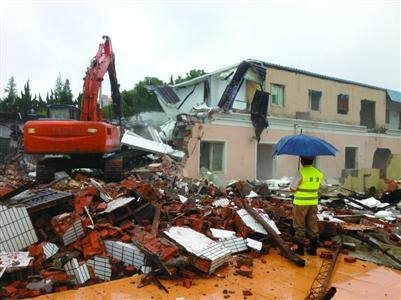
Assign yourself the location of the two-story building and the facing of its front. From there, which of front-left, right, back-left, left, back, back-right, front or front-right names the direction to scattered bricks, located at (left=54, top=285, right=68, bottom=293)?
front-right

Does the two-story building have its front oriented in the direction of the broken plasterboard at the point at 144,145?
no

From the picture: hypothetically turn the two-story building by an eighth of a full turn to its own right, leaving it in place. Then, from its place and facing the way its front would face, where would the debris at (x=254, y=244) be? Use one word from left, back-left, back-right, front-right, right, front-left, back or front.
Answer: front

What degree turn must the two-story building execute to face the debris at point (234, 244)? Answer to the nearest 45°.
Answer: approximately 45° to its right

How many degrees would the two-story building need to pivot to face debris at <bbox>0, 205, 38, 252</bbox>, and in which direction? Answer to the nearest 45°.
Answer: approximately 45° to its right

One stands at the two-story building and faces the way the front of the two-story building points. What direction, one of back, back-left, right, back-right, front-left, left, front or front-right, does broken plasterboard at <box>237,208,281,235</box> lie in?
front-right

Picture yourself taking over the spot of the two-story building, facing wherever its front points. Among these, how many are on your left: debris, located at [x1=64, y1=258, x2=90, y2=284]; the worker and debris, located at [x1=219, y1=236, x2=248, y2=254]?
0

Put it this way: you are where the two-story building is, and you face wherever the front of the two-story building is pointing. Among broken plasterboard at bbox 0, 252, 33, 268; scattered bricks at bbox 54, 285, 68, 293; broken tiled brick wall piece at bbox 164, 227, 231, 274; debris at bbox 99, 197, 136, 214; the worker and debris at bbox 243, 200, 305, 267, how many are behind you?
0

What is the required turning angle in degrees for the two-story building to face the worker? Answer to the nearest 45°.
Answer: approximately 45° to its right

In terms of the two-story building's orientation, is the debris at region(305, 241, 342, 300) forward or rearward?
forward

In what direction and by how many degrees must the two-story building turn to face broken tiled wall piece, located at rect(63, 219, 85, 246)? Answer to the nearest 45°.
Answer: approximately 45° to its right

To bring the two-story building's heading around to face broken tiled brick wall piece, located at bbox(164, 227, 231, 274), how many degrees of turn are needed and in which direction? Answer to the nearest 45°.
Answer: approximately 45° to its right

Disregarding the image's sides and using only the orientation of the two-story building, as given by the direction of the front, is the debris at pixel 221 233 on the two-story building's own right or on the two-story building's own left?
on the two-story building's own right

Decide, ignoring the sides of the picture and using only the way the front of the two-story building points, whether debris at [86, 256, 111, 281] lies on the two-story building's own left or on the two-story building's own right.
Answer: on the two-story building's own right

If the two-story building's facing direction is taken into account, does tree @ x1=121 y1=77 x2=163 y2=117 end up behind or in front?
behind
